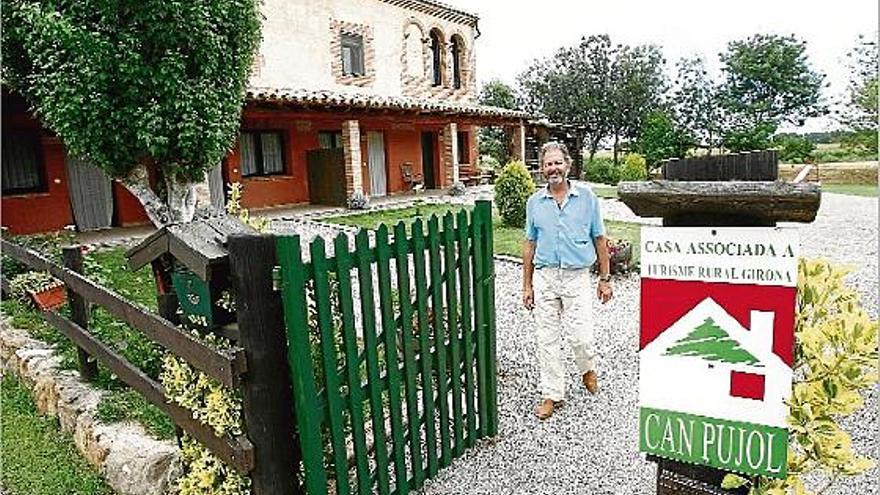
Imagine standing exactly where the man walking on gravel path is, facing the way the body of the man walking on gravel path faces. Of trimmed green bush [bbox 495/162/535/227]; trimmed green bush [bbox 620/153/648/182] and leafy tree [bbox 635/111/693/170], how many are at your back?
3

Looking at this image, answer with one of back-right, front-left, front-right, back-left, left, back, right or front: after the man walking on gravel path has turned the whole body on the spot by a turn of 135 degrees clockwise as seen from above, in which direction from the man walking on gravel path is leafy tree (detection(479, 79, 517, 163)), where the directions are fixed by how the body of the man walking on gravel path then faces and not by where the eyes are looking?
front-right

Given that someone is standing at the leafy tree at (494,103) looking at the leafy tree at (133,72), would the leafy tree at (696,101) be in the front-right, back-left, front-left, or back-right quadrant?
back-left

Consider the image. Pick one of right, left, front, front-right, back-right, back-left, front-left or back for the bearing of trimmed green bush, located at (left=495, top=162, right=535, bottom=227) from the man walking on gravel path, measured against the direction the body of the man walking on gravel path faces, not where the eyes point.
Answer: back

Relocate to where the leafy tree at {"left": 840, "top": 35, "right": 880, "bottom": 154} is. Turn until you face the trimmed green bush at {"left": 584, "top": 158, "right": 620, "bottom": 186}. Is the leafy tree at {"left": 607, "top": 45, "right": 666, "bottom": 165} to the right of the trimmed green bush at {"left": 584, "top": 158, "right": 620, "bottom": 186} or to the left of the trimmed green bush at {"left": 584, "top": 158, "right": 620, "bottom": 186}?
right

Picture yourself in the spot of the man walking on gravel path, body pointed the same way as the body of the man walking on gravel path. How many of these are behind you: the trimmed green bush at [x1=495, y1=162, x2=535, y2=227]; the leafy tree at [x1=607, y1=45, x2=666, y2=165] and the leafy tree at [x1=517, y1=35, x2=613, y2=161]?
3

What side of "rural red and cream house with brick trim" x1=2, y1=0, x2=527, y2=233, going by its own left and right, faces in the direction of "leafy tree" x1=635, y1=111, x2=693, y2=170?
left

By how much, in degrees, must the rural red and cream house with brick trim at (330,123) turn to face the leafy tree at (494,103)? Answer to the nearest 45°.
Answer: approximately 90° to its left
